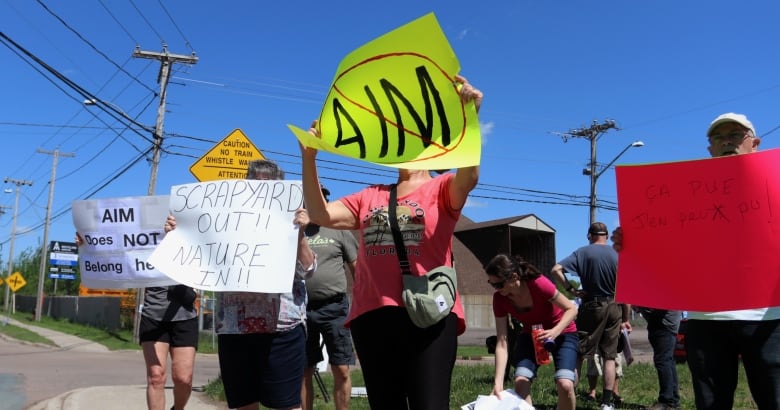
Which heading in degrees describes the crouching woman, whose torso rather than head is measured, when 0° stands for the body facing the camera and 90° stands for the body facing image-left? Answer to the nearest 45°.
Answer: approximately 45°

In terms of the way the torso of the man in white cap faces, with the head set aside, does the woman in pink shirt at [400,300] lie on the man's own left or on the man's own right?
on the man's own right

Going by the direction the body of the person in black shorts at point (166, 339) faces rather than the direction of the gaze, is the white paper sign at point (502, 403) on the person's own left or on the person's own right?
on the person's own left

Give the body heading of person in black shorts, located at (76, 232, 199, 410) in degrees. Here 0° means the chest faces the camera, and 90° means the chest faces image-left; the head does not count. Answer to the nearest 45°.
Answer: approximately 0°

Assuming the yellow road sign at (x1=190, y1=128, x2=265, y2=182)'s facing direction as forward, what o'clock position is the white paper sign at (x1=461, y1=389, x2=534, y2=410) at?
The white paper sign is roughly at 11 o'clock from the yellow road sign.

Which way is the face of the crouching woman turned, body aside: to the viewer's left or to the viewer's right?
to the viewer's left

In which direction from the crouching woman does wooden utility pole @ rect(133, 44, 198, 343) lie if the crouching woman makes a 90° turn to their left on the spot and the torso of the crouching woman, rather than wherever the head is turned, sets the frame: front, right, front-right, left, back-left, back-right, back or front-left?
back

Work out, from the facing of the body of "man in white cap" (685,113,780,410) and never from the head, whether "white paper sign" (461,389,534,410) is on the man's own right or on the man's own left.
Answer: on the man's own right

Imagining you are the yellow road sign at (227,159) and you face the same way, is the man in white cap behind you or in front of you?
in front

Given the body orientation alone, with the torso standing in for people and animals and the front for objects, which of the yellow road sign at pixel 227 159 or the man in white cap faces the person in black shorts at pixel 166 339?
the yellow road sign
